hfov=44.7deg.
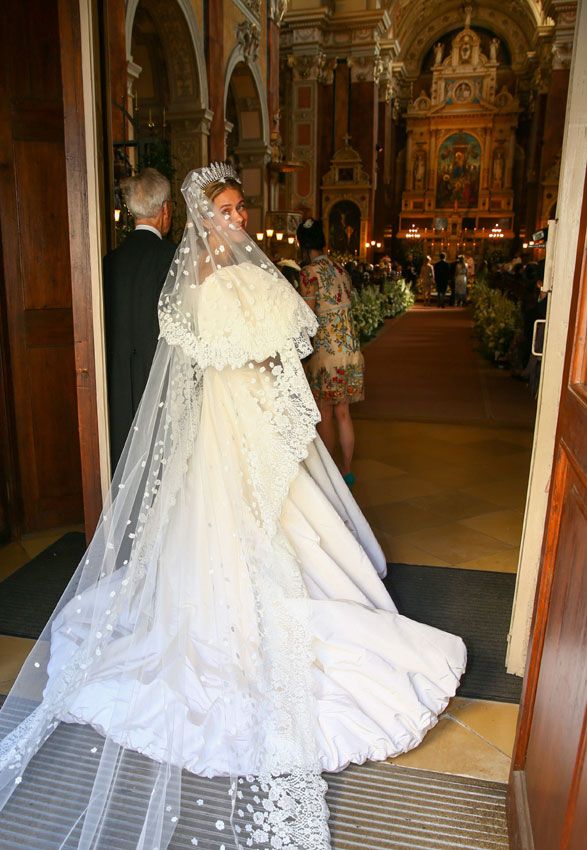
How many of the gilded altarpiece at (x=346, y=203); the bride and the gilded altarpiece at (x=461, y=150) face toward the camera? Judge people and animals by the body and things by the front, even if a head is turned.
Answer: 2

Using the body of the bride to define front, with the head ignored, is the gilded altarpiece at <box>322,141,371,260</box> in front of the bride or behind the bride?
in front

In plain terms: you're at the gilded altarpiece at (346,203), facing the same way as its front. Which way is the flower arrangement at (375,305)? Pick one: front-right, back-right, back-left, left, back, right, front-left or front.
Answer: front

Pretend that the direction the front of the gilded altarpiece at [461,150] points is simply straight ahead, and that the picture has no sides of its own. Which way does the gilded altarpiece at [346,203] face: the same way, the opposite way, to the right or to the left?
the same way

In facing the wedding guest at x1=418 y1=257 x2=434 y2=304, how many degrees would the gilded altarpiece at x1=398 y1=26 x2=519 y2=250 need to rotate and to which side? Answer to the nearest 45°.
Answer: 0° — it already faces them

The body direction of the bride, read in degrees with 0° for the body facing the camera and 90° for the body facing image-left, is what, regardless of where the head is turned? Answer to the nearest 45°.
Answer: approximately 225°

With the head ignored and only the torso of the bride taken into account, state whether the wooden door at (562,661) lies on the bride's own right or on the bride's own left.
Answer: on the bride's own right

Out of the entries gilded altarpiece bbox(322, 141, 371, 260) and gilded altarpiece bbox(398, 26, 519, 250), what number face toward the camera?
2

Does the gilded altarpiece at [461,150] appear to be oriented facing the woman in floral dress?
yes

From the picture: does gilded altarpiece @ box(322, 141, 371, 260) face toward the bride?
yes

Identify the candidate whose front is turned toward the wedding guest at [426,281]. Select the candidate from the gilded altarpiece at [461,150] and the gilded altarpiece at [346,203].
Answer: the gilded altarpiece at [461,150]

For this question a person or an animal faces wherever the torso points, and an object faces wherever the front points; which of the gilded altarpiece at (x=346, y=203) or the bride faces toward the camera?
the gilded altarpiece

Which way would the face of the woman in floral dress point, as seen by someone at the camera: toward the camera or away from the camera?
away from the camera

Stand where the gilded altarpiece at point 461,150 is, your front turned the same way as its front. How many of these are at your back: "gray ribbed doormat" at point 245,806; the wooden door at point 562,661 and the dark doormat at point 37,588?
0

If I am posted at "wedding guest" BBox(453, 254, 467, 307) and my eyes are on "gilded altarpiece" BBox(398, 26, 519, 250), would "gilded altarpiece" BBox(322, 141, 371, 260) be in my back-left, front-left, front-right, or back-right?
front-left

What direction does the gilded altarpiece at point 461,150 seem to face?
toward the camera

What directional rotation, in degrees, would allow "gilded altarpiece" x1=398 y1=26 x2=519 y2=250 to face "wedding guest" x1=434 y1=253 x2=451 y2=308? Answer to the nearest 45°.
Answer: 0° — it already faces them

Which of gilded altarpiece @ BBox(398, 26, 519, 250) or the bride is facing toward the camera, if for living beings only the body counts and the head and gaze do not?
the gilded altarpiece
